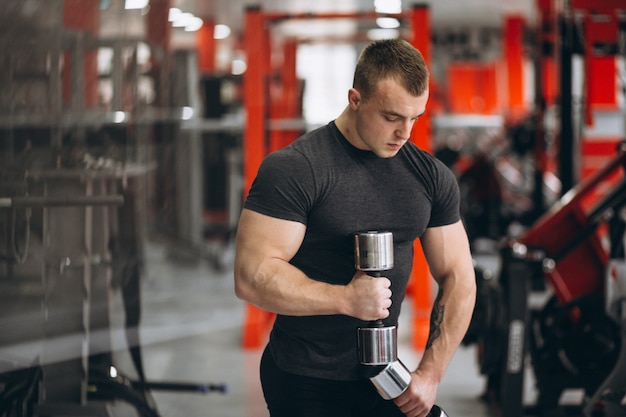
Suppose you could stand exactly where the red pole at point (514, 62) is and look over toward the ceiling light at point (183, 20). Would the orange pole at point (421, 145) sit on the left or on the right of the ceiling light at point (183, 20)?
left

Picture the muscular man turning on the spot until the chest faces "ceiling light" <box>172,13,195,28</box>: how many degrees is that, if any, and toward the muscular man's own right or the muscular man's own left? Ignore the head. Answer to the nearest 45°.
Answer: approximately 135° to the muscular man's own left

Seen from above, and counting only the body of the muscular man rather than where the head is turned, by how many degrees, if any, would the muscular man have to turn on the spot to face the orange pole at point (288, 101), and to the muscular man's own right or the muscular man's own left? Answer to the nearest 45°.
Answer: approximately 135° to the muscular man's own left

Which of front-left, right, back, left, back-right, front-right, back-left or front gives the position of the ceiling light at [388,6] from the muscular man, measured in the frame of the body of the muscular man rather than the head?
back-left

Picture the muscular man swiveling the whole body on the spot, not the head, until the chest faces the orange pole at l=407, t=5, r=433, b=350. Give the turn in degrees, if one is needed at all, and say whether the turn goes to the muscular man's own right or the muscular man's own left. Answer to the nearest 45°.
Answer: approximately 135° to the muscular man's own left

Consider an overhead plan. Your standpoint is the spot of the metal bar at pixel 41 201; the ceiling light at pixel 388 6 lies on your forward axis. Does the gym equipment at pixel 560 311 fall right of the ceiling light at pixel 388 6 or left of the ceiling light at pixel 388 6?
right

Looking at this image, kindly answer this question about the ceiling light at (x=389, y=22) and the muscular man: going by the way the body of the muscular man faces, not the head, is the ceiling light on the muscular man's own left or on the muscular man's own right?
on the muscular man's own left

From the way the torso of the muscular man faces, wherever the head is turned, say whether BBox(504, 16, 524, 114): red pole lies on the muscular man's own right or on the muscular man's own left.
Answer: on the muscular man's own left

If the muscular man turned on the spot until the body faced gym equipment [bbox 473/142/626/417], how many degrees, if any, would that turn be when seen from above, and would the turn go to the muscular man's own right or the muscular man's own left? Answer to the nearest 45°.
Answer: approximately 90° to the muscular man's own left

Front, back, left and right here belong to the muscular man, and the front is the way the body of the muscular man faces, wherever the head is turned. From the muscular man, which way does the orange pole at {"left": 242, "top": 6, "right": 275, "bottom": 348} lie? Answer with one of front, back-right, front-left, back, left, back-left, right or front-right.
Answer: back-left

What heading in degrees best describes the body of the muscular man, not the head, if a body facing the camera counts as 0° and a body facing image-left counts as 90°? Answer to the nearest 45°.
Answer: approximately 315°
